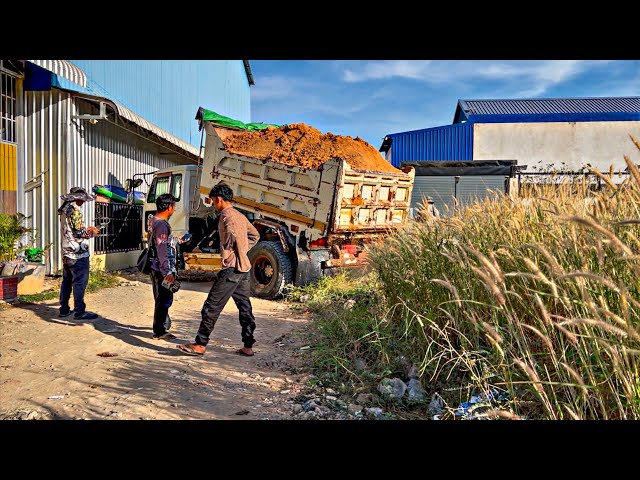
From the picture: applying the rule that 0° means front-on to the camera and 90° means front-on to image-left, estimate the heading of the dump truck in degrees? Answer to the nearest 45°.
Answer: approximately 135°

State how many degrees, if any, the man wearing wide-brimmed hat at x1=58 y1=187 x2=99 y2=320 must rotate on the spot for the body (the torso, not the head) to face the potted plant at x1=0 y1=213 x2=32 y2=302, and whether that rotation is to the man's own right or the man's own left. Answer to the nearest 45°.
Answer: approximately 135° to the man's own left

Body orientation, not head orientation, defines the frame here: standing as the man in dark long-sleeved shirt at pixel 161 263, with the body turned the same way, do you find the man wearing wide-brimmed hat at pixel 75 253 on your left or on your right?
on your left

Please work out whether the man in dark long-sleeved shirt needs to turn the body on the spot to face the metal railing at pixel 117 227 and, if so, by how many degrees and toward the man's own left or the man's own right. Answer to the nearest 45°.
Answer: approximately 90° to the man's own left

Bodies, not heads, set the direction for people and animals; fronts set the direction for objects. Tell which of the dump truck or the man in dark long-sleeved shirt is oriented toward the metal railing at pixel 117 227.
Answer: the dump truck

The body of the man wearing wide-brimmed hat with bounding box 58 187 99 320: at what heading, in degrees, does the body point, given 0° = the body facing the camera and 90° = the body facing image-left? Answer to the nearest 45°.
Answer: approximately 270°

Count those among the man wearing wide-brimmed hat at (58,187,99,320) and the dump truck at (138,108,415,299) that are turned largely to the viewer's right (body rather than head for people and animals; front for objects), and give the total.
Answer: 1

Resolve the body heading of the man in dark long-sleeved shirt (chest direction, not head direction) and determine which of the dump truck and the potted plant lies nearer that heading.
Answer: the dump truck
